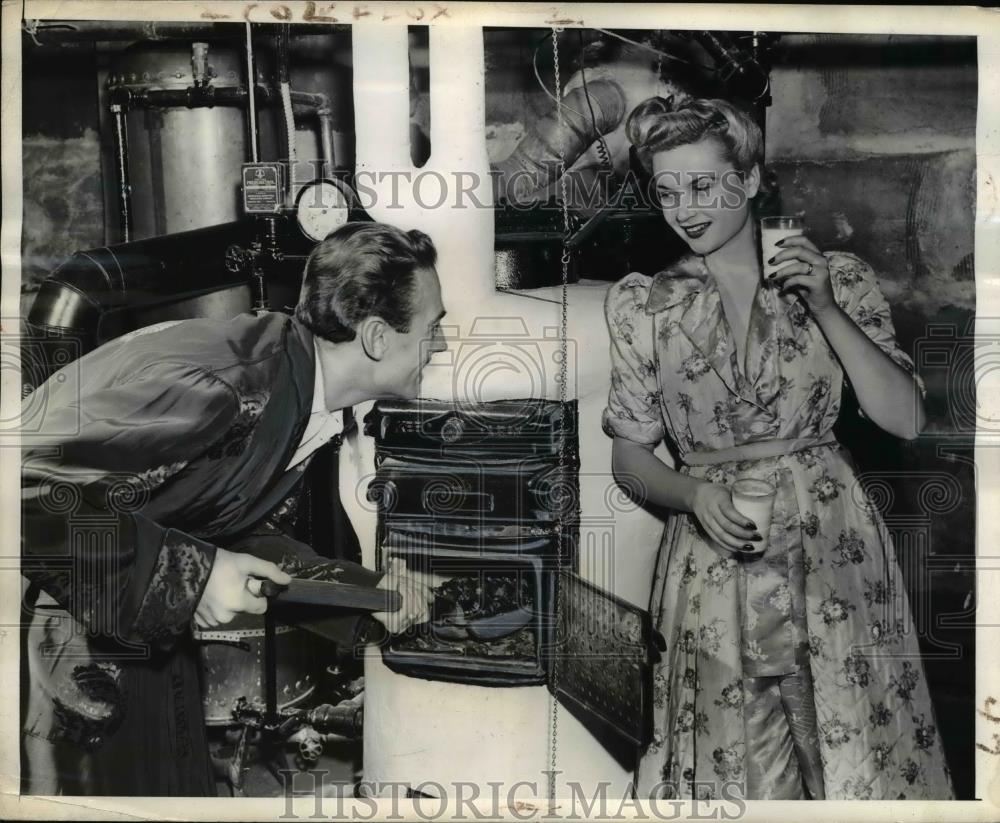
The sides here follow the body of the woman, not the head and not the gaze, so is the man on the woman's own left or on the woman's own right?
on the woman's own right

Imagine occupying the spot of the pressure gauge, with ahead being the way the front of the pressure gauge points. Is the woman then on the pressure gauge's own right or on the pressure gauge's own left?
on the pressure gauge's own left

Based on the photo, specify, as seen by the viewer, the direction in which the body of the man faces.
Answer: to the viewer's right

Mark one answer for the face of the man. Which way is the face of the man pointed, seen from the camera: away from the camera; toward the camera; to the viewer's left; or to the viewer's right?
to the viewer's right
